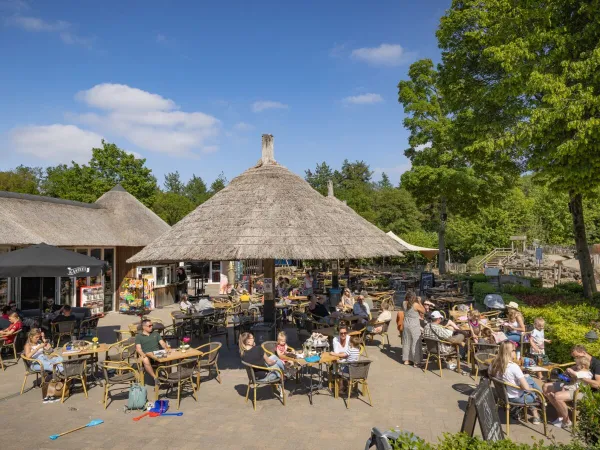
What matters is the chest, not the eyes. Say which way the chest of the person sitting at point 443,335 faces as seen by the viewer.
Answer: to the viewer's right

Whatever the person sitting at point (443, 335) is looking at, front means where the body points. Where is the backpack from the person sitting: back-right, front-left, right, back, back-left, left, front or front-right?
back-right

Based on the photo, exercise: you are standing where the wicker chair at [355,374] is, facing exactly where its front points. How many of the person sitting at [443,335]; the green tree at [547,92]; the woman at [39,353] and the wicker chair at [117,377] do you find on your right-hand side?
2

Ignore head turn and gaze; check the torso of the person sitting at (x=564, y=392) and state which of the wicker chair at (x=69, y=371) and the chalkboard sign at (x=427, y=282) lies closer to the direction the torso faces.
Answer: the wicker chair

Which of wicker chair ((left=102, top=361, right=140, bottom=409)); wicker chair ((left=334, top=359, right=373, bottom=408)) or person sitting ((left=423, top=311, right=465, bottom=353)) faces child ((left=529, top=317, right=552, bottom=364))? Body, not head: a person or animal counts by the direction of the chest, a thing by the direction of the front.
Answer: the person sitting

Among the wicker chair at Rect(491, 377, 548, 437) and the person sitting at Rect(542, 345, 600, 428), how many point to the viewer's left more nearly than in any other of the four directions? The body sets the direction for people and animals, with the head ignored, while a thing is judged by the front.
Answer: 1

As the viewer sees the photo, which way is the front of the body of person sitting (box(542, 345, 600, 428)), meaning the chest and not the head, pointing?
to the viewer's left

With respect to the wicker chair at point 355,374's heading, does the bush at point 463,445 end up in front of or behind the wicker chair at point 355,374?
behind

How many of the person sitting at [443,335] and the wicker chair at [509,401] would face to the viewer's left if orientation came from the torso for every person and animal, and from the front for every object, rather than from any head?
0

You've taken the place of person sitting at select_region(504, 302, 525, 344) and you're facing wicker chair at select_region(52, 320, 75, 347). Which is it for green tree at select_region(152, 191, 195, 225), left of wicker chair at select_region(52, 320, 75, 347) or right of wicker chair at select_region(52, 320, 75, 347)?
right
